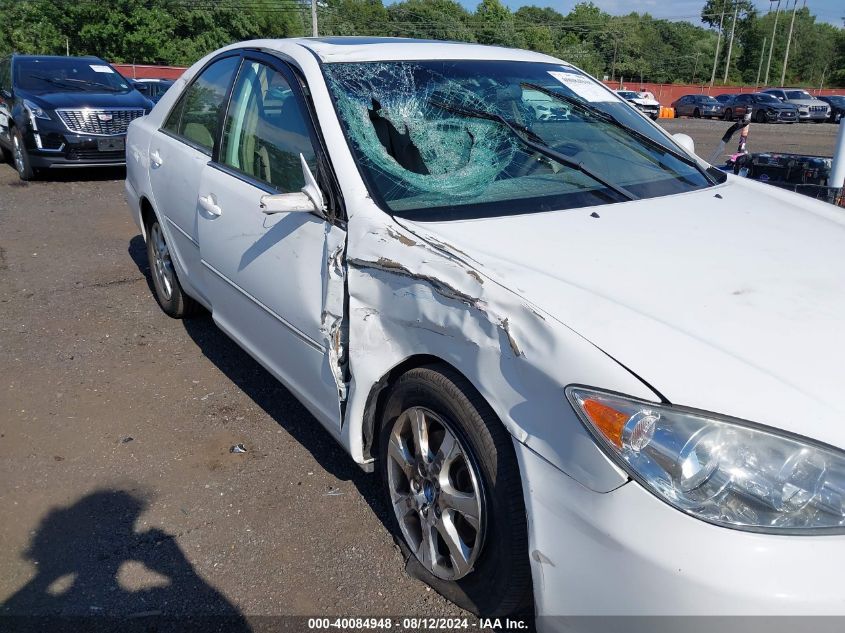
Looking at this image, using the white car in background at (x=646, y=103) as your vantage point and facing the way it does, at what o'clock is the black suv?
The black suv is roughly at 2 o'clock from the white car in background.

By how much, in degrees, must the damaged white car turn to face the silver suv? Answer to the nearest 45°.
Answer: approximately 135° to its left

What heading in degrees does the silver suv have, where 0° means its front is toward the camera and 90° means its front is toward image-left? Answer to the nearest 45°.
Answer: approximately 315°

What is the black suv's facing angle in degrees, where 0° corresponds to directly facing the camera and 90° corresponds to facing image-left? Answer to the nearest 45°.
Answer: approximately 315°

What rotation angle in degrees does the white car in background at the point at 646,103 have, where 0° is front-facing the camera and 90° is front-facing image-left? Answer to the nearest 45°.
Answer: approximately 315°

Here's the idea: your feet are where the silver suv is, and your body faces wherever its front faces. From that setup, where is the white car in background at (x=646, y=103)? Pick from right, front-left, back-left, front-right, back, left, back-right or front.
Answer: back-right

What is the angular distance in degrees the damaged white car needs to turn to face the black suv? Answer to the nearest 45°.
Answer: approximately 180°

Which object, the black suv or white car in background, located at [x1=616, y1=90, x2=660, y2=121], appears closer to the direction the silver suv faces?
the black suv

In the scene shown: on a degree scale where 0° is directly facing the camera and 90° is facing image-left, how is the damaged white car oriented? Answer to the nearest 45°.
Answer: approximately 315°

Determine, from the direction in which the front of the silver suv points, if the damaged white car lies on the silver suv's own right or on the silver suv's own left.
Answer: on the silver suv's own right

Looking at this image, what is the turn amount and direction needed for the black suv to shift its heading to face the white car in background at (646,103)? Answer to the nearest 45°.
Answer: approximately 90° to its left

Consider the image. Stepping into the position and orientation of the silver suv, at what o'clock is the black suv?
The black suv is roughly at 2 o'clock from the silver suv.
